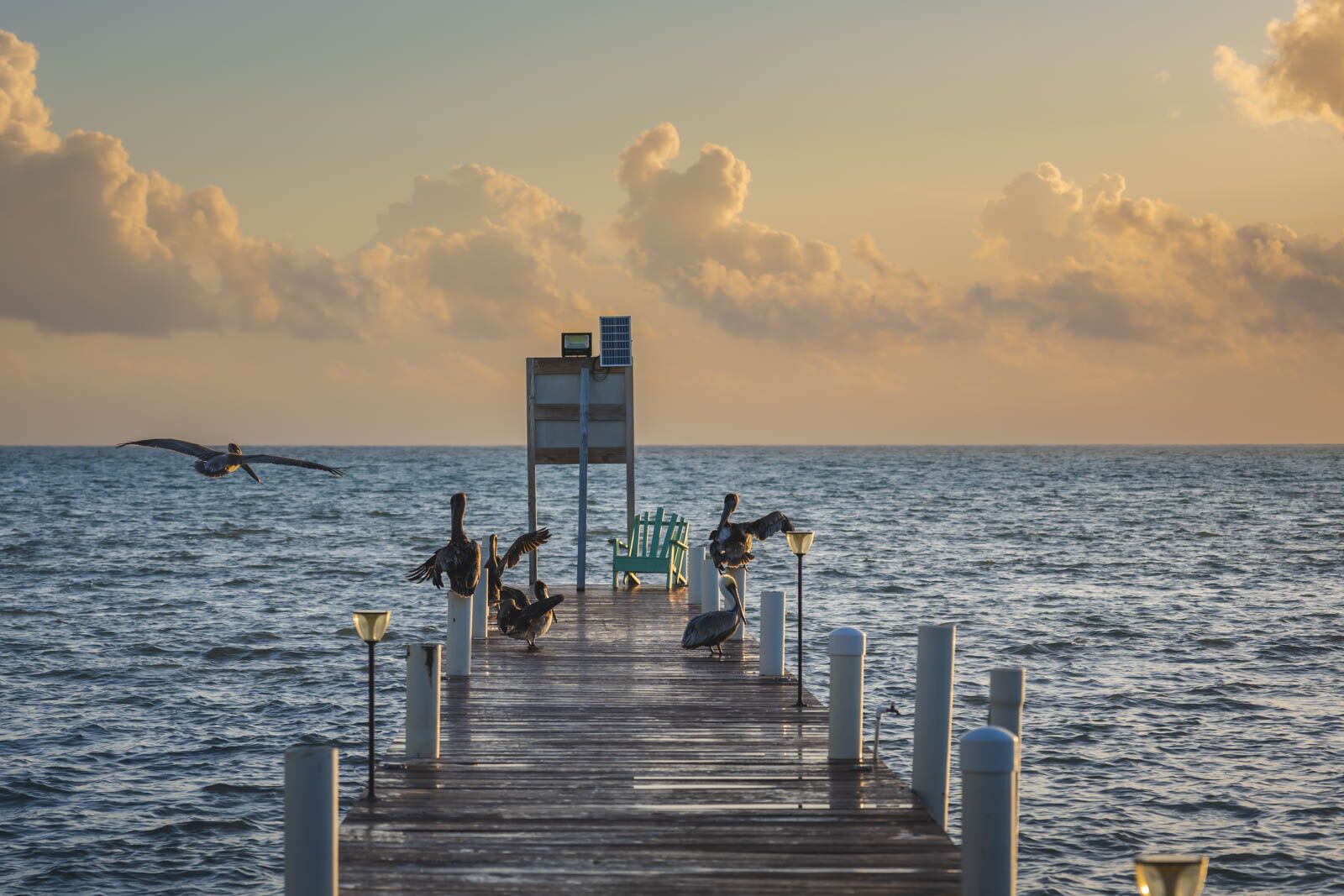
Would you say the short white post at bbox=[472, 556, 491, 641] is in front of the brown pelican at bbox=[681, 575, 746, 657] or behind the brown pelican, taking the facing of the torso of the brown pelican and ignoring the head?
behind

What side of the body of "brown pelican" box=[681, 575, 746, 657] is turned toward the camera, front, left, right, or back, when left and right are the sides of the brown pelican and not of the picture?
right

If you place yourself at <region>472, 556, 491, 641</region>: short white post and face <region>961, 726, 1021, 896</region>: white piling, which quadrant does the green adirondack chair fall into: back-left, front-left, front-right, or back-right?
back-left

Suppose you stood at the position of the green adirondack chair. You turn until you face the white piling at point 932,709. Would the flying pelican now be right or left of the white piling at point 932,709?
right
